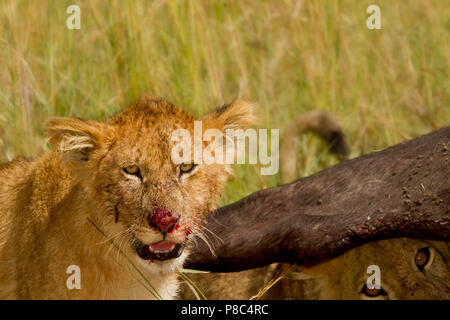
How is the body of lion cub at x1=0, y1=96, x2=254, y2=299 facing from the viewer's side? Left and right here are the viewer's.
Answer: facing the viewer and to the right of the viewer
